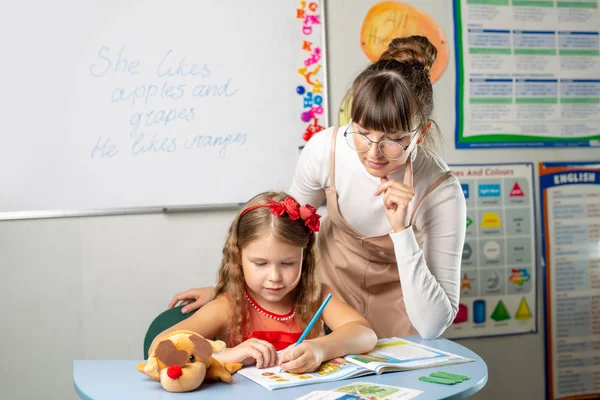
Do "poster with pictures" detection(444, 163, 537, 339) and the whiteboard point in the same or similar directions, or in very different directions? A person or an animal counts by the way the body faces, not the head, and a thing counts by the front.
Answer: same or similar directions

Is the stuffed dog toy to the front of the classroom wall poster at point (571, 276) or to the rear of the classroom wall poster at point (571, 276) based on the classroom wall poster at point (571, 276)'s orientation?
to the front

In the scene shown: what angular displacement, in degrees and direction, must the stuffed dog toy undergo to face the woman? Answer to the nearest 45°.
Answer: approximately 180°

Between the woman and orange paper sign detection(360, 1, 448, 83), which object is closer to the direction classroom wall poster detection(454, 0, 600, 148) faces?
the woman

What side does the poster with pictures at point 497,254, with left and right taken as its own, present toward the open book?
front

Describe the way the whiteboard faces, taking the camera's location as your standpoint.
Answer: facing the viewer

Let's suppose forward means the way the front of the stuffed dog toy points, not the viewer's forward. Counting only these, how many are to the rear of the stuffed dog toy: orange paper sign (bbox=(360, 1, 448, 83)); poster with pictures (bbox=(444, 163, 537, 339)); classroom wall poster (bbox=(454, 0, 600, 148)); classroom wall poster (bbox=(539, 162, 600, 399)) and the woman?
5

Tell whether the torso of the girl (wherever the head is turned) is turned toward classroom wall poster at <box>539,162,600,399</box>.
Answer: no

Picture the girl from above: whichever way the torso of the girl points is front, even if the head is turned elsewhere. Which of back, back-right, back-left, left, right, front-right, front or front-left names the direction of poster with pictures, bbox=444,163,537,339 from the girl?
back-left

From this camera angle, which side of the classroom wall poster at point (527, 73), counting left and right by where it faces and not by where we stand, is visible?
front

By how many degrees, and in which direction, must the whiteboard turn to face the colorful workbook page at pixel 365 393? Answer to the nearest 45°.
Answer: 0° — it already faces it

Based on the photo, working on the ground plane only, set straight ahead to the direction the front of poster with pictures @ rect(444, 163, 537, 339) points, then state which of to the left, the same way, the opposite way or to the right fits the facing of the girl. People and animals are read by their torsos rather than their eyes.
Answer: the same way

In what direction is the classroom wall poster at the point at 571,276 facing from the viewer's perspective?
toward the camera

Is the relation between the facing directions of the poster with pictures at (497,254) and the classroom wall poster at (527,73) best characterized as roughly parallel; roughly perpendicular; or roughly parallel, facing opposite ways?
roughly parallel

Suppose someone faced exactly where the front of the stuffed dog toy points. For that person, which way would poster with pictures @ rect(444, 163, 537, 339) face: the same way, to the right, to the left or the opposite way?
the same way

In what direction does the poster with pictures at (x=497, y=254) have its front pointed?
toward the camera

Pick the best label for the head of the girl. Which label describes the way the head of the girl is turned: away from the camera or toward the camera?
toward the camera

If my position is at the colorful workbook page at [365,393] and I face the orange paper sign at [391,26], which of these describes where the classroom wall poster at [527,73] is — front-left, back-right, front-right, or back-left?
front-right

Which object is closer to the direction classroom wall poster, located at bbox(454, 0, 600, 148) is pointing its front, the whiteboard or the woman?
the woman

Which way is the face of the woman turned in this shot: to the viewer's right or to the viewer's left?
to the viewer's left

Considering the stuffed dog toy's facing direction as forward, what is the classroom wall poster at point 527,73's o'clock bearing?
The classroom wall poster is roughly at 6 o'clock from the stuffed dog toy.

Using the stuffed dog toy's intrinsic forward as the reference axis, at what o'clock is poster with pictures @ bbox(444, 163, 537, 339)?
The poster with pictures is roughly at 6 o'clock from the stuffed dog toy.
